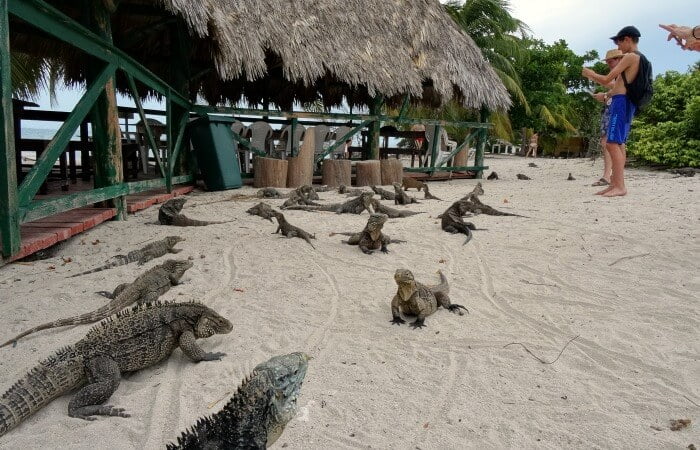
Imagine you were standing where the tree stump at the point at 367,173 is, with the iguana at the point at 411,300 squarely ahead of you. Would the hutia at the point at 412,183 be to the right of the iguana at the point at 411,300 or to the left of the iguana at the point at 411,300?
left

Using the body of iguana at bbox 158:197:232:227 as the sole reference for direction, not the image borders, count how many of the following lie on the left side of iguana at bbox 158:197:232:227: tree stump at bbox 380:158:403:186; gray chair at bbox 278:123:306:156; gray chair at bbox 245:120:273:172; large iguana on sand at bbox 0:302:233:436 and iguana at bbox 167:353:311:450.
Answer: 2

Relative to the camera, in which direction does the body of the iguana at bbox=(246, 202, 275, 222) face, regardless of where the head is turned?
to the viewer's left

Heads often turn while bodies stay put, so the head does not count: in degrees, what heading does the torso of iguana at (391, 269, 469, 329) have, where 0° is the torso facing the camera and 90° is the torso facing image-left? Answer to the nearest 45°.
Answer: approximately 45°

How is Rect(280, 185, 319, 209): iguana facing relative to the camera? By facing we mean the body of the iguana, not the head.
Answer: to the viewer's right

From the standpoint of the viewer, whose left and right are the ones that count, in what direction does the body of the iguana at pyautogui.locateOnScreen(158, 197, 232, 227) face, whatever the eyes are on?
facing to the left of the viewer

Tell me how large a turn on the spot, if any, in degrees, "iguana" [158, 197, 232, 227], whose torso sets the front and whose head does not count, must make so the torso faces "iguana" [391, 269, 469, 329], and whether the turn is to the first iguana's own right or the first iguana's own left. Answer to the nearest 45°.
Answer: approximately 135° to the first iguana's own left

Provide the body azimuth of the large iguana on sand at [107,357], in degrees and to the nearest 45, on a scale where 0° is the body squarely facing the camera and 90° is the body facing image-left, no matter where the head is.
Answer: approximately 225°

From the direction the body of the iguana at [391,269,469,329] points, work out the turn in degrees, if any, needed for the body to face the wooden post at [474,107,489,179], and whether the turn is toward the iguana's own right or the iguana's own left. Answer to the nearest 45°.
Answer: approximately 135° to the iguana's own right

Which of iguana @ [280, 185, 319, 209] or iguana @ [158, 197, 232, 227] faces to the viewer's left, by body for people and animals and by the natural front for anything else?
iguana @ [158, 197, 232, 227]

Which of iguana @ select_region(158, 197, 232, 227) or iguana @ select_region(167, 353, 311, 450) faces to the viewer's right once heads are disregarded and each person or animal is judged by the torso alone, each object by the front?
iguana @ select_region(167, 353, 311, 450)

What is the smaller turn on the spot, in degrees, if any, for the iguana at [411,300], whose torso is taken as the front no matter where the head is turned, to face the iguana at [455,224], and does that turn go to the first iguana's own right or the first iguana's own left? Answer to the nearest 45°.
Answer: approximately 135° to the first iguana's own right

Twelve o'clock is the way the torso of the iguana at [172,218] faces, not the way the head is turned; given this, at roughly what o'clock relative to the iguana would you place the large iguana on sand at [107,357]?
The large iguana on sand is roughly at 9 o'clock from the iguana.

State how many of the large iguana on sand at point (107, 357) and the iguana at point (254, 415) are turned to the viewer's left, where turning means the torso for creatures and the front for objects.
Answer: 0

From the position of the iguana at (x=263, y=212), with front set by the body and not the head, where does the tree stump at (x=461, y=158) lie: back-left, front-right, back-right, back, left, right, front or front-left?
back-right
